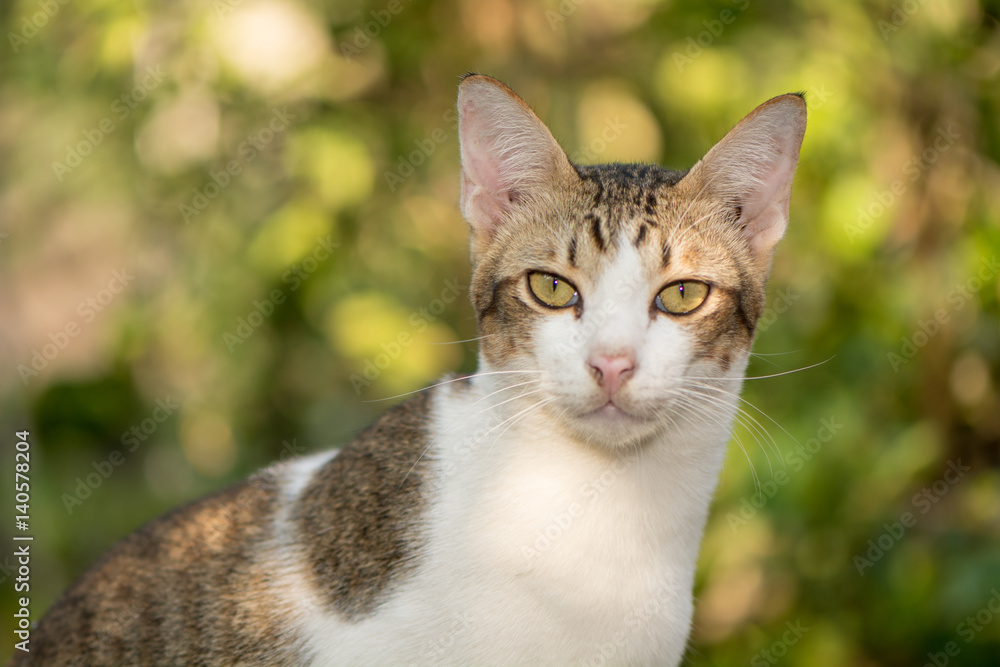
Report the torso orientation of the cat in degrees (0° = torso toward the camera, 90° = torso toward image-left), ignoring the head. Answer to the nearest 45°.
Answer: approximately 315°
